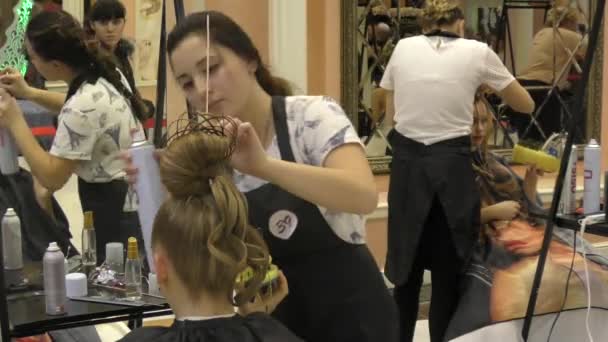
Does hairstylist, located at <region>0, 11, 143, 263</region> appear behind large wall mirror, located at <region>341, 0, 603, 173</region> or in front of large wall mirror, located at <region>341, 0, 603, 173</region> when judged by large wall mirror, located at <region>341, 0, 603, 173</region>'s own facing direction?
in front

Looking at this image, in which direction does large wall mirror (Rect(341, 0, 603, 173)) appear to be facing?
toward the camera

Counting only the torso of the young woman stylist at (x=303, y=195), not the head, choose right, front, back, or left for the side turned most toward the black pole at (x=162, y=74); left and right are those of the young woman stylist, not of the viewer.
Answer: right

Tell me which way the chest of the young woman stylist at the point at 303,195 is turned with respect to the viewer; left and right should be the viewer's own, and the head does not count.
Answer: facing the viewer and to the left of the viewer

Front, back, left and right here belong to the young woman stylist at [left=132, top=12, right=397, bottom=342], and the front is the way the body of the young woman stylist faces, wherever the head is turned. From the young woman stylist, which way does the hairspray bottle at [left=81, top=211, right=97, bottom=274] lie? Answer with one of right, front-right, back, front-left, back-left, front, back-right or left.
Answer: right

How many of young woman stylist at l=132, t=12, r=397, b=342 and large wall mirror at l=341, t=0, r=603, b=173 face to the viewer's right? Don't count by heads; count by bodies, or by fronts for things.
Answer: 0

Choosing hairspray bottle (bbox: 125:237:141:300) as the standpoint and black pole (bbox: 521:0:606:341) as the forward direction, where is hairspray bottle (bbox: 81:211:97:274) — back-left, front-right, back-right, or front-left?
back-left

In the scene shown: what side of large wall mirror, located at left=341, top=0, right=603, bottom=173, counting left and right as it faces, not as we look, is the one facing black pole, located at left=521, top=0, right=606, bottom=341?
front

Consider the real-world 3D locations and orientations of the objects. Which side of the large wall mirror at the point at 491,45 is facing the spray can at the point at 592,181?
front

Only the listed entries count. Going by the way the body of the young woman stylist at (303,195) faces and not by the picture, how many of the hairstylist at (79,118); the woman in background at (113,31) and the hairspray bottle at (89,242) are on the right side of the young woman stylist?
3

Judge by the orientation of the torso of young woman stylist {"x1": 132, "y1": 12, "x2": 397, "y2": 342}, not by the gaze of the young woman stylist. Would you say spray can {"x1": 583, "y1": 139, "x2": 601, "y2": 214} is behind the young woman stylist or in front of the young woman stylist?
behind

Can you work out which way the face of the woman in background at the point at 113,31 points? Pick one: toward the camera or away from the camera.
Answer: toward the camera

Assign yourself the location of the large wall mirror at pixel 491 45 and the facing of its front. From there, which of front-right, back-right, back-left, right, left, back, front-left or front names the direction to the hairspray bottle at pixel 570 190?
front
